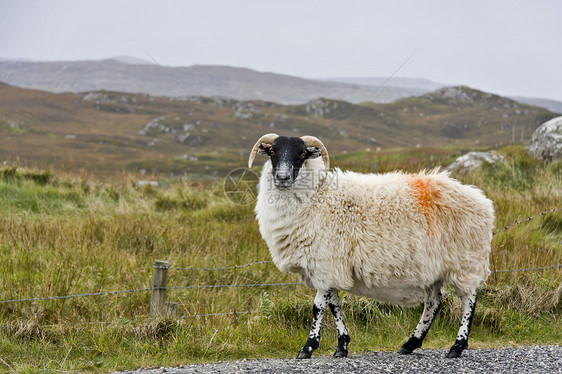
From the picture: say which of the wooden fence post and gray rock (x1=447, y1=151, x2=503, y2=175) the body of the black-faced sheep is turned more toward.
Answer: the wooden fence post

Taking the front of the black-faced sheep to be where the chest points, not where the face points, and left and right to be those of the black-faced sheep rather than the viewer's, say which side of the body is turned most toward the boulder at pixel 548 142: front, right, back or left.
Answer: right

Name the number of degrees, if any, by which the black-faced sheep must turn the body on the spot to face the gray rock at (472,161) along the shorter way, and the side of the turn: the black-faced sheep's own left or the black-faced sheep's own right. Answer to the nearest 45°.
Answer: approximately 90° to the black-faced sheep's own right

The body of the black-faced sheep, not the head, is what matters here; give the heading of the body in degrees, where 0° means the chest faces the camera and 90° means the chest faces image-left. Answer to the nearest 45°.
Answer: approximately 90°

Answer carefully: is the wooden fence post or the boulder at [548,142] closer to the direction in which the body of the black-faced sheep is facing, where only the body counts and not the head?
the wooden fence post

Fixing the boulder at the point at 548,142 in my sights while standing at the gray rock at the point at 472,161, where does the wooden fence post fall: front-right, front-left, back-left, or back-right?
back-right
